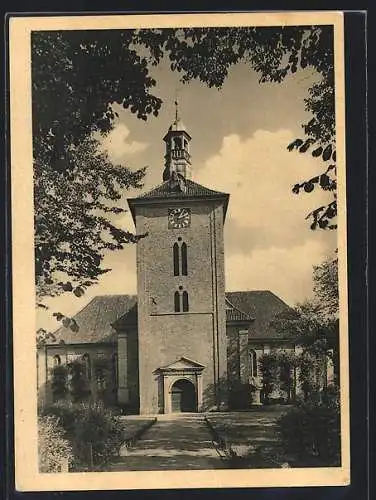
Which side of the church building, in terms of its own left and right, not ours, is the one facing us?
front
